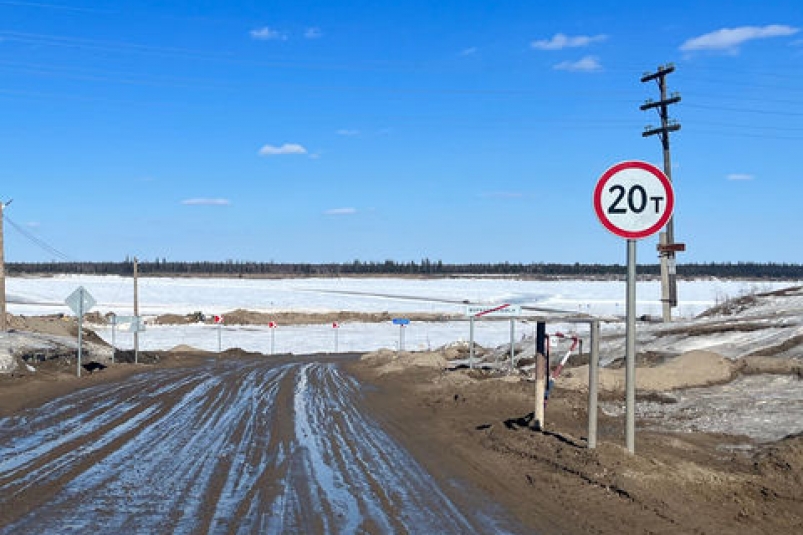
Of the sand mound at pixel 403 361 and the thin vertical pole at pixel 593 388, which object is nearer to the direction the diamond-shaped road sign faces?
the sand mound

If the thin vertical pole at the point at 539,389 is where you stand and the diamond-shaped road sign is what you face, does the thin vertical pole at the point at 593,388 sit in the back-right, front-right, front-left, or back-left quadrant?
back-left

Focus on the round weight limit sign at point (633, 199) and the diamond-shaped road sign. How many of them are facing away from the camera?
1

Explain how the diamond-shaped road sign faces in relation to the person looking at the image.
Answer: facing away from the viewer

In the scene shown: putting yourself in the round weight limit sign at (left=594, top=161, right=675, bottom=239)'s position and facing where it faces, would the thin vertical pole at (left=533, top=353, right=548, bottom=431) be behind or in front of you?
behind

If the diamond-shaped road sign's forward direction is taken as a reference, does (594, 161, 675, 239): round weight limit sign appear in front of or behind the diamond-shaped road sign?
behind

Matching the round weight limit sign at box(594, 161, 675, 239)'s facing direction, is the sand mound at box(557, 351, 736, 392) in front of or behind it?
behind

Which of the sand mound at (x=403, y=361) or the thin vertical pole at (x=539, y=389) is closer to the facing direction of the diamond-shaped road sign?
the sand mound

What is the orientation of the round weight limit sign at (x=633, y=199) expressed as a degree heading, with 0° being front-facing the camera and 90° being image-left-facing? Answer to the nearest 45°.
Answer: approximately 0°

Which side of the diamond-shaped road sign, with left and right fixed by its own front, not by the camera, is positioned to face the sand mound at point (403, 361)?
right

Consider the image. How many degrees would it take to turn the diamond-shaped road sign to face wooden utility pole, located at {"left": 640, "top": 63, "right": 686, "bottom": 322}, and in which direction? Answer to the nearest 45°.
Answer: approximately 90° to its right
